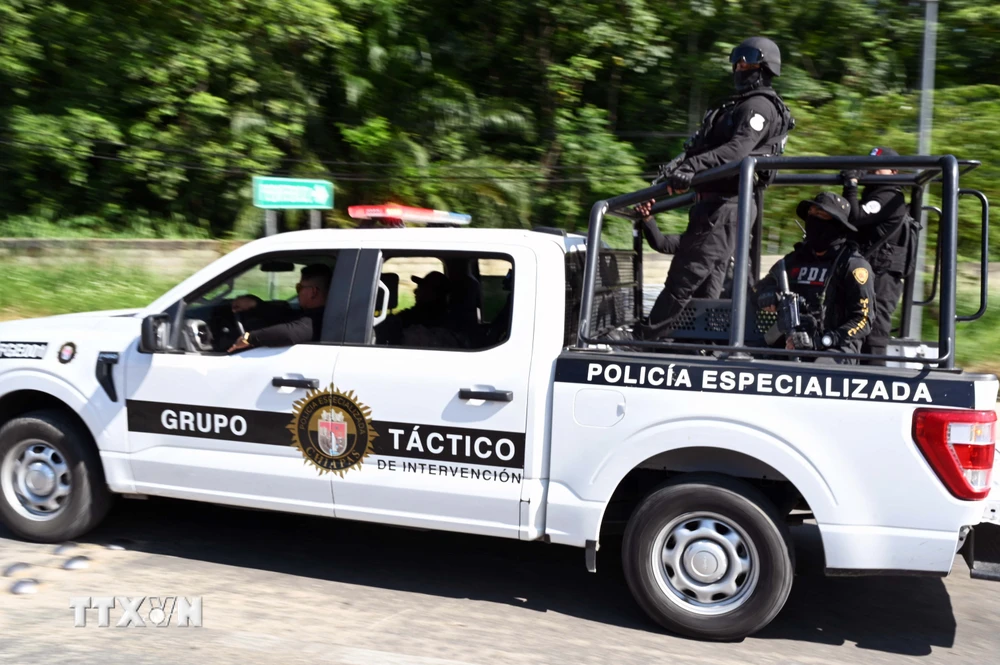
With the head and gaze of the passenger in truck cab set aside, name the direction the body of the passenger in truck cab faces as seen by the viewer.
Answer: to the viewer's left

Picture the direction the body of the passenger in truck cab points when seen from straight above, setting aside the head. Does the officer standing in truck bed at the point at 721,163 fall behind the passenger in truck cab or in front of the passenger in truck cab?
behind

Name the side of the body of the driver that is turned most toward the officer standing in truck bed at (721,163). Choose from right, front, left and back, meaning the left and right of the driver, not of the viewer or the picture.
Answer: back

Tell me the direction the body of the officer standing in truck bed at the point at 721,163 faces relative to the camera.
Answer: to the viewer's left

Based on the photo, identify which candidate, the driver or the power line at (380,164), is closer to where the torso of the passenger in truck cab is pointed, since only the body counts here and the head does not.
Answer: the driver

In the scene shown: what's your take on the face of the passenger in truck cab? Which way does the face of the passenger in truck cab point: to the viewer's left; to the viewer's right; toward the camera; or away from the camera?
to the viewer's left

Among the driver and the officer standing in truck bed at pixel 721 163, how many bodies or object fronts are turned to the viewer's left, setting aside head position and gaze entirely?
2

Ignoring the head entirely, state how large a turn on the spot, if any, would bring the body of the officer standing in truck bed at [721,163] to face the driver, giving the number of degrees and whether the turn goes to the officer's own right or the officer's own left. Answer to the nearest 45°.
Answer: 0° — they already face them

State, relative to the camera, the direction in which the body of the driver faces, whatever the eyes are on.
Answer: to the viewer's left

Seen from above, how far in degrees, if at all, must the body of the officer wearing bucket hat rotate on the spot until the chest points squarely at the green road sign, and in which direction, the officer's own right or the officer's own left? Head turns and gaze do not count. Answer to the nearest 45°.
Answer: approximately 90° to the officer's own right

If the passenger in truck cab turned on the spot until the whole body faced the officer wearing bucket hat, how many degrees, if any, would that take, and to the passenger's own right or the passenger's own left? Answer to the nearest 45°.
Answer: approximately 180°
